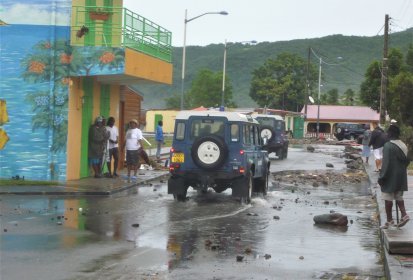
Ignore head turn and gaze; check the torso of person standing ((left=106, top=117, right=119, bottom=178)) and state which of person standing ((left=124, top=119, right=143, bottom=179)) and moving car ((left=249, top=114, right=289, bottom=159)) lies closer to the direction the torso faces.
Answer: the person standing

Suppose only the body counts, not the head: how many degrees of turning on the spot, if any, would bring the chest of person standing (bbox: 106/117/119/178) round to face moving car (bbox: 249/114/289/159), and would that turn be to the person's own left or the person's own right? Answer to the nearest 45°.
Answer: approximately 90° to the person's own left

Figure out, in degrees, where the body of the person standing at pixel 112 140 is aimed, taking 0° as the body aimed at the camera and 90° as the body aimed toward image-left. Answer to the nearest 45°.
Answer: approximately 315°
